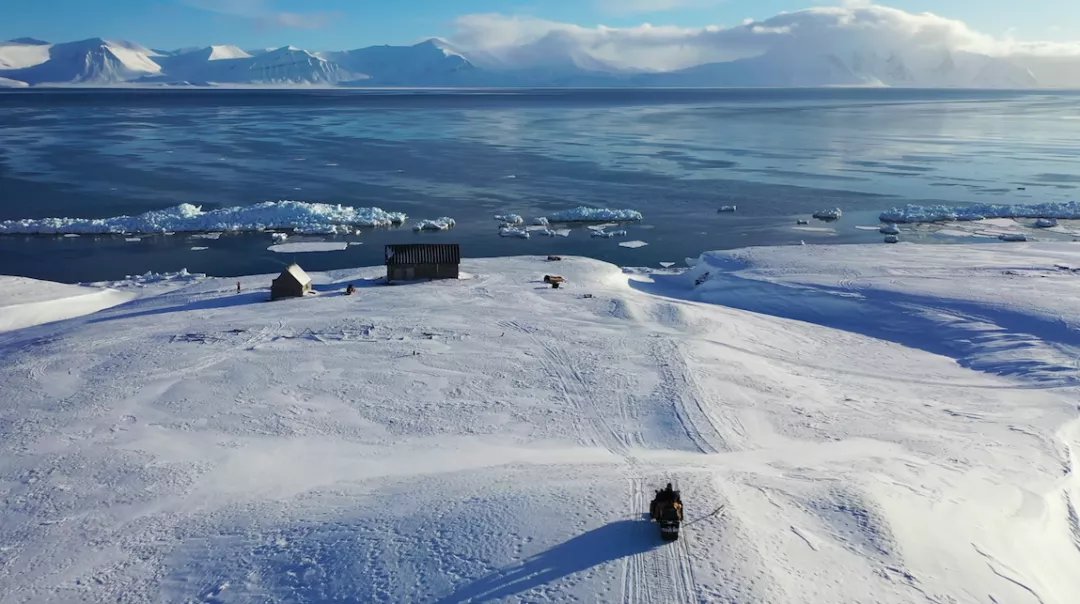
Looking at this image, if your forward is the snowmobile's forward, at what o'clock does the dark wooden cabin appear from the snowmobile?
The dark wooden cabin is roughly at 11 o'clock from the snowmobile.

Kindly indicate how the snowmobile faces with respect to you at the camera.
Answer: facing away from the viewer

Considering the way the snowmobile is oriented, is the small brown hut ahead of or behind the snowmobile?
ahead
